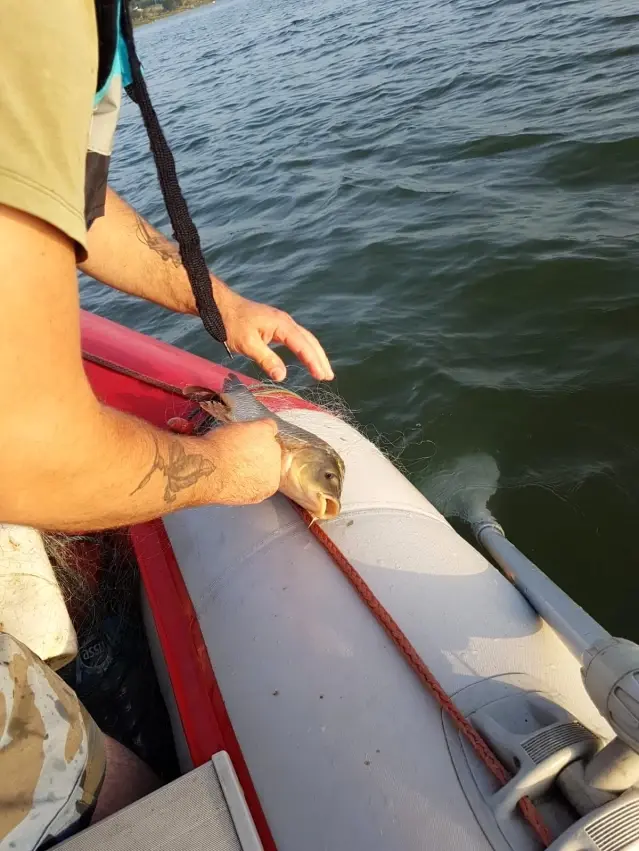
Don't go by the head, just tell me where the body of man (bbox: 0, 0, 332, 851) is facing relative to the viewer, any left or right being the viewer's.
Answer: facing to the right of the viewer

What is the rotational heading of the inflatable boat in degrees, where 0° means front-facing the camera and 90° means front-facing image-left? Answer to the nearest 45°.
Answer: approximately 135°
